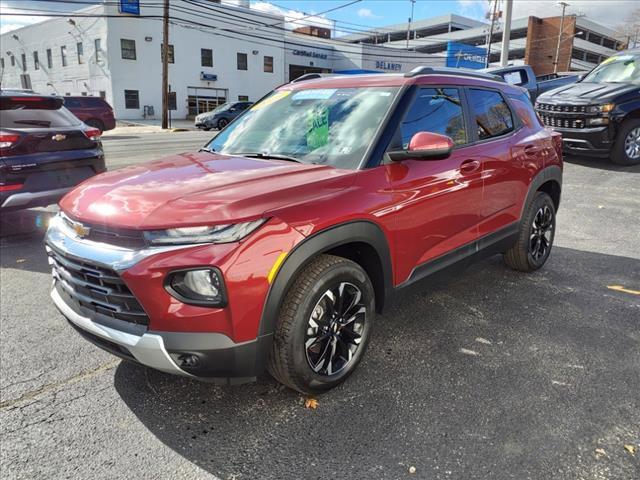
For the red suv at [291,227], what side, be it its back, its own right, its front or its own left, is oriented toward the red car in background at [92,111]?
right

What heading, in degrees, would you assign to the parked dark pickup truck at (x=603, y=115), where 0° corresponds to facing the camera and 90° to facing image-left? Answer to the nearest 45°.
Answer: approximately 45°

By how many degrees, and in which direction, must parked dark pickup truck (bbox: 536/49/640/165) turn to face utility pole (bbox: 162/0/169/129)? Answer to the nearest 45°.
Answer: approximately 90° to its right

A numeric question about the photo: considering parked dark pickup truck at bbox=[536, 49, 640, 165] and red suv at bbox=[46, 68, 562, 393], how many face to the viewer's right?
0

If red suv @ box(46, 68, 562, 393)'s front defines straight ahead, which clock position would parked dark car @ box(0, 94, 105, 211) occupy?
The parked dark car is roughly at 3 o'clock from the red suv.

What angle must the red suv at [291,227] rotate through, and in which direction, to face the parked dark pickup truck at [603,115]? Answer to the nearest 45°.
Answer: approximately 180°

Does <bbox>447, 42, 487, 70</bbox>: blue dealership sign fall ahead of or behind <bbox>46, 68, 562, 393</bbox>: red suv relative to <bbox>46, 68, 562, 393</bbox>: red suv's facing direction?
behind

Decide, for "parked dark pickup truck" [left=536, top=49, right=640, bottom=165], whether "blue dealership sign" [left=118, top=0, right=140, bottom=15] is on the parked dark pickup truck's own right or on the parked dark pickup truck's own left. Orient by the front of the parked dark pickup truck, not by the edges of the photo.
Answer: on the parked dark pickup truck's own right

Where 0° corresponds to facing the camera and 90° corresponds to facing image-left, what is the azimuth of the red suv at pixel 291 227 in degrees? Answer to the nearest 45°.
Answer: approximately 45°

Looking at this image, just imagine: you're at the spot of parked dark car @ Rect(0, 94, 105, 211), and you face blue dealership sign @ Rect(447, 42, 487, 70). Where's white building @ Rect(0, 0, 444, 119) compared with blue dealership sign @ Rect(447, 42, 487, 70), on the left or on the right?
left

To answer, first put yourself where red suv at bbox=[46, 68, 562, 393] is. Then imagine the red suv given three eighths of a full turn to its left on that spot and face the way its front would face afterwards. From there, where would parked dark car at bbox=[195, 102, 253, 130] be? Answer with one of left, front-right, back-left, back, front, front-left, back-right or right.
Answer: left

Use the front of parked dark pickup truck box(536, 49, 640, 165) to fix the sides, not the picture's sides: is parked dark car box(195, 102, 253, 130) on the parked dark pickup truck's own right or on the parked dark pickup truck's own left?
on the parked dark pickup truck's own right

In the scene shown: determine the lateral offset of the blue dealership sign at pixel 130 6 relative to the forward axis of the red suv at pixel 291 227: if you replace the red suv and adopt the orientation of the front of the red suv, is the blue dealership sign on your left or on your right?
on your right

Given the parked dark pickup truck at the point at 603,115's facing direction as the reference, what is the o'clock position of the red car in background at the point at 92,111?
The red car in background is roughly at 2 o'clock from the parked dark pickup truck.
